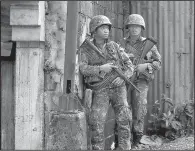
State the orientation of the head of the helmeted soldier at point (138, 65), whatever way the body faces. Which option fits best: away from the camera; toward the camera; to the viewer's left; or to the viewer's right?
toward the camera

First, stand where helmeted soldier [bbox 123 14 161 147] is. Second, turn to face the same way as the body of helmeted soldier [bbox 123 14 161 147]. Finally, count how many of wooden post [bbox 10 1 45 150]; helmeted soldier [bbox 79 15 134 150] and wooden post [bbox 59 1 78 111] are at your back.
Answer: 0

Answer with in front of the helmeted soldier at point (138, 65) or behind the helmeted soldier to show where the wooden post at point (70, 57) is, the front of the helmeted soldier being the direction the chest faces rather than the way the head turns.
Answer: in front

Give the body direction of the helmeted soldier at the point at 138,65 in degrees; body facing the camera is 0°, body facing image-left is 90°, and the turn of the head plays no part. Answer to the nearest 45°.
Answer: approximately 0°

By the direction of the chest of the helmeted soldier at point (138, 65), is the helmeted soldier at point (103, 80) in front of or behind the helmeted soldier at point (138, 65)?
in front

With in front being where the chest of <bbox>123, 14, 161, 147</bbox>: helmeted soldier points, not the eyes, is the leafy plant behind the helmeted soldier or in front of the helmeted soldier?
behind

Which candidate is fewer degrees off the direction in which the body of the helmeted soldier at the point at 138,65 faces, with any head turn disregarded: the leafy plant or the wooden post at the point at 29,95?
the wooden post

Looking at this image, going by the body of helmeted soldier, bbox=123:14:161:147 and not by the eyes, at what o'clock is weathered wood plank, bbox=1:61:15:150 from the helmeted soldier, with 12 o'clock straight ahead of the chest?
The weathered wood plank is roughly at 2 o'clock from the helmeted soldier.
